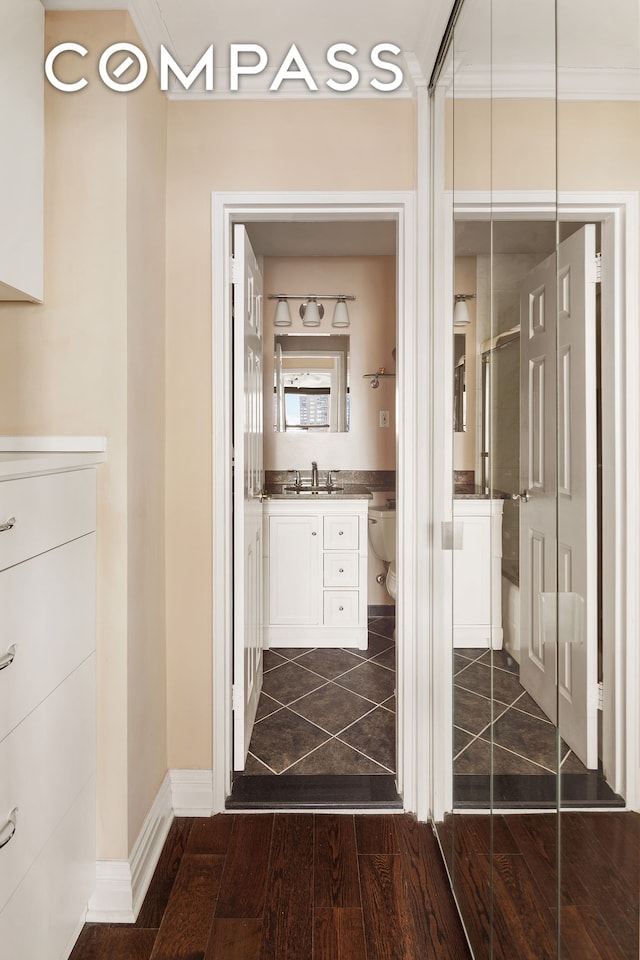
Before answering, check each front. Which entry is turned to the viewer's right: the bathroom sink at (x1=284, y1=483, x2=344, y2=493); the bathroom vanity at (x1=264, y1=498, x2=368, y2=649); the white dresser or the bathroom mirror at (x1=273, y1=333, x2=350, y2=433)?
the white dresser

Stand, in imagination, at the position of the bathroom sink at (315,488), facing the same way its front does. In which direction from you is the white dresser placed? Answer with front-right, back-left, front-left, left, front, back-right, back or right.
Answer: front

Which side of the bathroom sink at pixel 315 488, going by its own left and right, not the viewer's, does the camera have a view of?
front

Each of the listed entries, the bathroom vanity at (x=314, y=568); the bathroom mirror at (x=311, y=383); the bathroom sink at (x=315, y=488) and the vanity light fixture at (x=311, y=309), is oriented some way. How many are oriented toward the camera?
4

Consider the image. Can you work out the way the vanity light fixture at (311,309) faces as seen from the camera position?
facing the viewer

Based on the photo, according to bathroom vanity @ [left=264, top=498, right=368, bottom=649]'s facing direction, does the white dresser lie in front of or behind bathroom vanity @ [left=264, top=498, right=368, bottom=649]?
in front

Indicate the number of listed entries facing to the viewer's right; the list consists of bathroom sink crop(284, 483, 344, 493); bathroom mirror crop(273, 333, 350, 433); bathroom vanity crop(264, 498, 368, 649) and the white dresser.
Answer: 1

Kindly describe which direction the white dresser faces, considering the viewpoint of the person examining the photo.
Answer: facing to the right of the viewer

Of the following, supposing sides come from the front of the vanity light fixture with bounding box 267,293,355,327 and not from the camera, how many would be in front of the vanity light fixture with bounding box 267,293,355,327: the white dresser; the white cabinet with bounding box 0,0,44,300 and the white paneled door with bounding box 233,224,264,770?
3

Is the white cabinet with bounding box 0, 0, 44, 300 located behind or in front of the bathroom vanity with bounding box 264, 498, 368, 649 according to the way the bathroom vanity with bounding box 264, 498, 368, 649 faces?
in front
